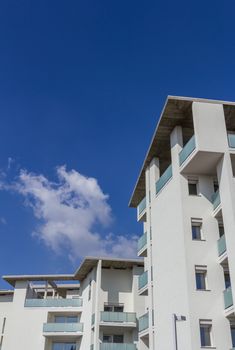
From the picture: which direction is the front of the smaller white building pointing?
toward the camera
